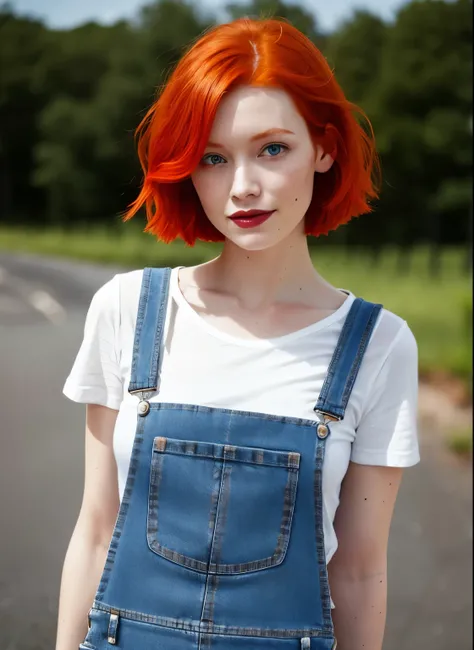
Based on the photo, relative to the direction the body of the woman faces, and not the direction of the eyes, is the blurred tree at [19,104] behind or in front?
behind

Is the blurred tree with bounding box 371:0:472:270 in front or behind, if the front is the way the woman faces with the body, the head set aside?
behind

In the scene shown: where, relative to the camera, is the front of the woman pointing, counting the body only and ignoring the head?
toward the camera
